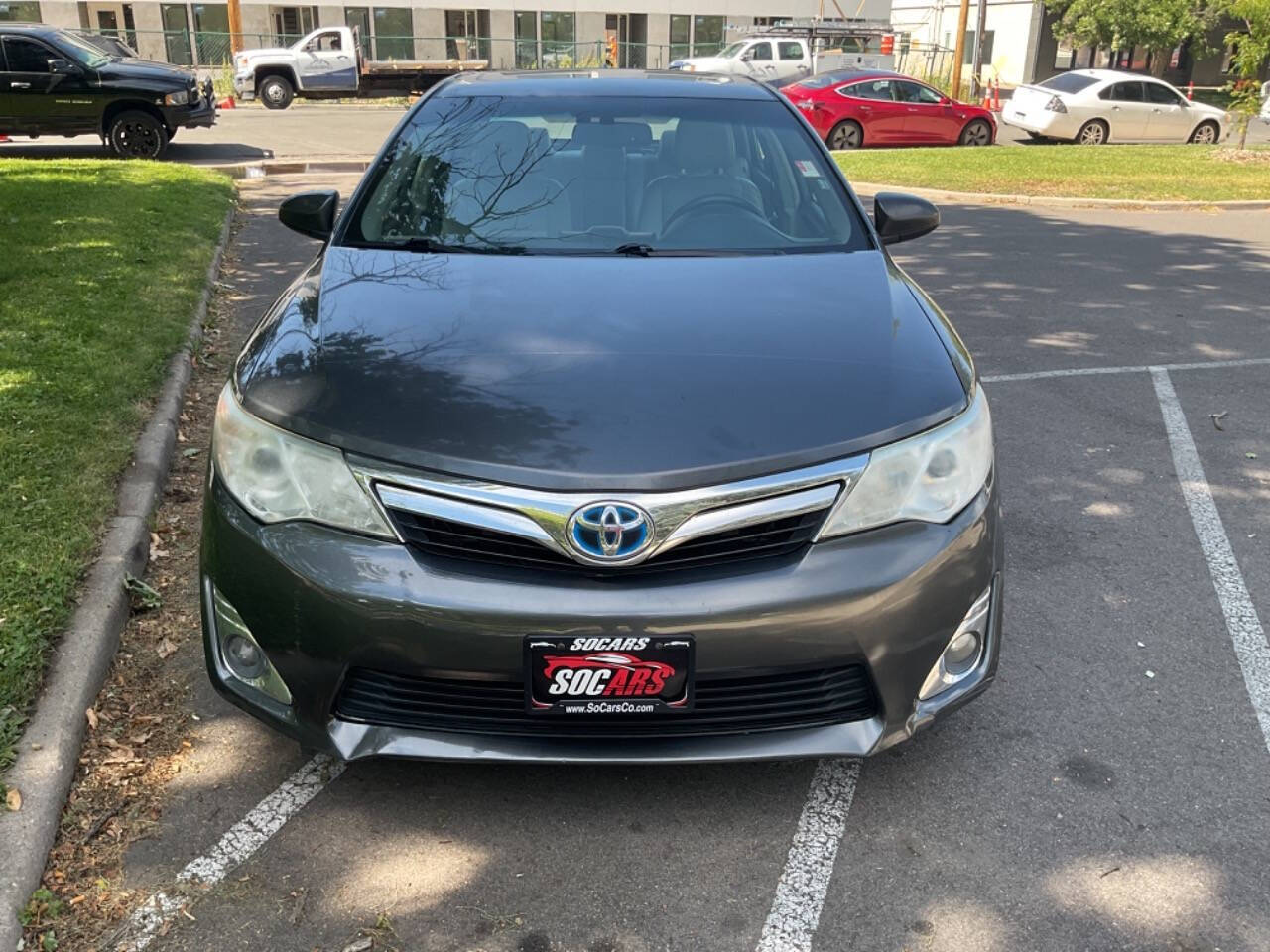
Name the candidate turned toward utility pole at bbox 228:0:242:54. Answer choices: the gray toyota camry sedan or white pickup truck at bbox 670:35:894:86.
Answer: the white pickup truck

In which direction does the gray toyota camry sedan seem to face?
toward the camera

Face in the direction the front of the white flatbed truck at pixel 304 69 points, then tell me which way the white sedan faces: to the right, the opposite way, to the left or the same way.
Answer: the opposite way

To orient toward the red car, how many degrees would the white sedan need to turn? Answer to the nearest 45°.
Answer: approximately 180°

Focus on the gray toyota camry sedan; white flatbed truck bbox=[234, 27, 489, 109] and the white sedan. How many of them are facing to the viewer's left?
1

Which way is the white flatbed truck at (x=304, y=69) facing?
to the viewer's left

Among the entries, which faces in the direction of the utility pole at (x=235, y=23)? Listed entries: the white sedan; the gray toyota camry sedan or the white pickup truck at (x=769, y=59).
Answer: the white pickup truck

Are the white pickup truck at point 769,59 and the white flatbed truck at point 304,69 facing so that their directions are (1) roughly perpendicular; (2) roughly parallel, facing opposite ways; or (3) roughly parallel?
roughly parallel

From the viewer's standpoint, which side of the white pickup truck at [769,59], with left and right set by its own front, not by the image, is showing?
left

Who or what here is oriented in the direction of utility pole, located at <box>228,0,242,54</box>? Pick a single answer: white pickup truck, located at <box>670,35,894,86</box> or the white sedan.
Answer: the white pickup truck

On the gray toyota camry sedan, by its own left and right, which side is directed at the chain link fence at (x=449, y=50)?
back

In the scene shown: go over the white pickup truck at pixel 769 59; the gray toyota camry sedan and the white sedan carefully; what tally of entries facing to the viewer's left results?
1

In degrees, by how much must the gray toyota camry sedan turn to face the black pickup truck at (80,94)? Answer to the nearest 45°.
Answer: approximately 135° to its right

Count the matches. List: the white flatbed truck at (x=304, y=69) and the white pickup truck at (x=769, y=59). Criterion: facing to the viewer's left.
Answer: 2
